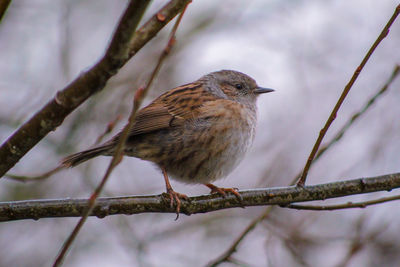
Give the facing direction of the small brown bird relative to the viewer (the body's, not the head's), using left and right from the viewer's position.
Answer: facing to the right of the viewer

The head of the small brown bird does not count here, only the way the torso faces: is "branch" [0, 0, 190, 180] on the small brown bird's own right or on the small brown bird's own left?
on the small brown bird's own right

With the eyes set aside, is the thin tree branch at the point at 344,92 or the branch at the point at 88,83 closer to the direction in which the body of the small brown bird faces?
the thin tree branch
